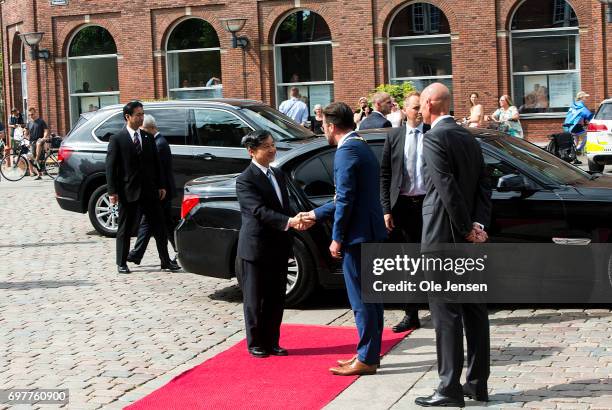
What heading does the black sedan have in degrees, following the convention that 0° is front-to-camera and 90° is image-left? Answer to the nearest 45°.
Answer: approximately 270°

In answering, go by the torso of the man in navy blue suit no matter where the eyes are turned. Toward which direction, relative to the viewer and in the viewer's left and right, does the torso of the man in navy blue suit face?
facing to the left of the viewer

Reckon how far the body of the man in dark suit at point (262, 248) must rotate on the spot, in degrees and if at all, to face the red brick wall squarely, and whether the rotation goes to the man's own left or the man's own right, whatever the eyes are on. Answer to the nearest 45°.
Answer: approximately 135° to the man's own left

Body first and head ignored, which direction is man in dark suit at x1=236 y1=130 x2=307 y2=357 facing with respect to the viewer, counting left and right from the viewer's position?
facing the viewer and to the right of the viewer

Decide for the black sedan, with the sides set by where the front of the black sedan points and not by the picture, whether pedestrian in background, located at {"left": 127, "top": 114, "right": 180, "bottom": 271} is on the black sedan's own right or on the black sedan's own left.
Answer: on the black sedan's own left

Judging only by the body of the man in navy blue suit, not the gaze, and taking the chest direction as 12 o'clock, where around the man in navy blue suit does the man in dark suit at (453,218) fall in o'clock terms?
The man in dark suit is roughly at 8 o'clock from the man in navy blue suit.

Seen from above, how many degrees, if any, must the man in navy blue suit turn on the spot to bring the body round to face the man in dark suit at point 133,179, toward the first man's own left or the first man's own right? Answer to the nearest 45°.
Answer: approximately 45° to the first man's own right

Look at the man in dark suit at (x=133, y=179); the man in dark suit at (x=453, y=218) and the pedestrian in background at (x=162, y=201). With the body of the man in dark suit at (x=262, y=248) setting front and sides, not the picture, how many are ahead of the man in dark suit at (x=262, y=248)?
1

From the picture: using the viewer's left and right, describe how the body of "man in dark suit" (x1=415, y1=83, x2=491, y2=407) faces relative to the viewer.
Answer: facing away from the viewer and to the left of the viewer

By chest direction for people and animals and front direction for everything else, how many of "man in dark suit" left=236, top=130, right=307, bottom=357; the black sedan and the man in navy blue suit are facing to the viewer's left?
1

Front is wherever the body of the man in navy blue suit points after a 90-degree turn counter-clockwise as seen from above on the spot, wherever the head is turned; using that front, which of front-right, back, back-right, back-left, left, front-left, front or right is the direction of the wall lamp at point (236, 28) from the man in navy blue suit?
back

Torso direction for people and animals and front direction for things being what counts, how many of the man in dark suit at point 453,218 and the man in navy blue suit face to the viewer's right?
0

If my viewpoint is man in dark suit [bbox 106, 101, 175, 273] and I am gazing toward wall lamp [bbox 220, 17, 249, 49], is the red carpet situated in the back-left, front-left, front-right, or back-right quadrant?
back-right
